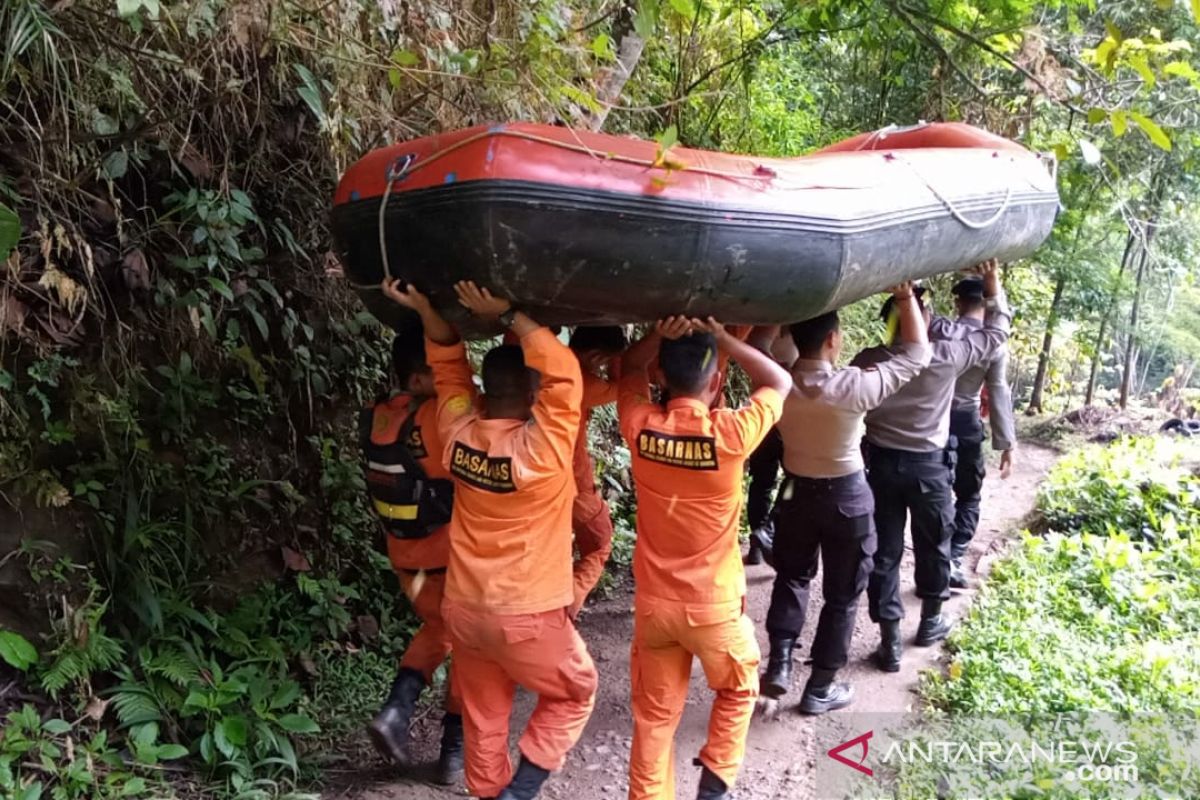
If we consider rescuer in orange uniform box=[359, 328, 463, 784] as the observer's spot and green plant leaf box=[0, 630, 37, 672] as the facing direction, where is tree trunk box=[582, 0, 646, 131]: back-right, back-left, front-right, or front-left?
back-right

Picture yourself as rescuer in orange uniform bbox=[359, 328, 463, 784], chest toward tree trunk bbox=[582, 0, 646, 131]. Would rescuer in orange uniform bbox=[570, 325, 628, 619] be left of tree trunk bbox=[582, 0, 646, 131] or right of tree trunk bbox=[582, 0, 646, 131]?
right

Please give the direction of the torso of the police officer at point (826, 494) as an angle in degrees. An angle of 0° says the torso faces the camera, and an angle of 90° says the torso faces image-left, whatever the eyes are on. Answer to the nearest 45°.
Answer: approximately 225°

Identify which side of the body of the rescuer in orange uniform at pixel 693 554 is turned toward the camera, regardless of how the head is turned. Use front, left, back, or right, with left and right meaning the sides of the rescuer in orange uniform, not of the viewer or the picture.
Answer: back

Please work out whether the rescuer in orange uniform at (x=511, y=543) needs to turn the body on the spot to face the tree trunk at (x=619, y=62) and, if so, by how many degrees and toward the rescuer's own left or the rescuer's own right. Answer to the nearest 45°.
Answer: approximately 45° to the rescuer's own left

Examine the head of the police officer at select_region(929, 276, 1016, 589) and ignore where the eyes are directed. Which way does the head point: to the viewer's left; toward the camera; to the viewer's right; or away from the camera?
away from the camera

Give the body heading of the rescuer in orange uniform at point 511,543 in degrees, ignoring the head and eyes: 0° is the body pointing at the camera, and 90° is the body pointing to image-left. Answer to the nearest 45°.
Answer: approximately 225°

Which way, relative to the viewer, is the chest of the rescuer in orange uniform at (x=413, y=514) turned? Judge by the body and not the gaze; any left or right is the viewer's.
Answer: facing away from the viewer and to the right of the viewer

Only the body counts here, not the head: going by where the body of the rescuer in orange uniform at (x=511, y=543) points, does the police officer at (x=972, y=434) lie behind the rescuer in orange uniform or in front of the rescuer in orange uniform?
in front

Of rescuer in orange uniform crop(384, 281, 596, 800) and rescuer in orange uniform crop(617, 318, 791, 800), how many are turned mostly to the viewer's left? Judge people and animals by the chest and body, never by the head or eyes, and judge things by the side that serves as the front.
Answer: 0
